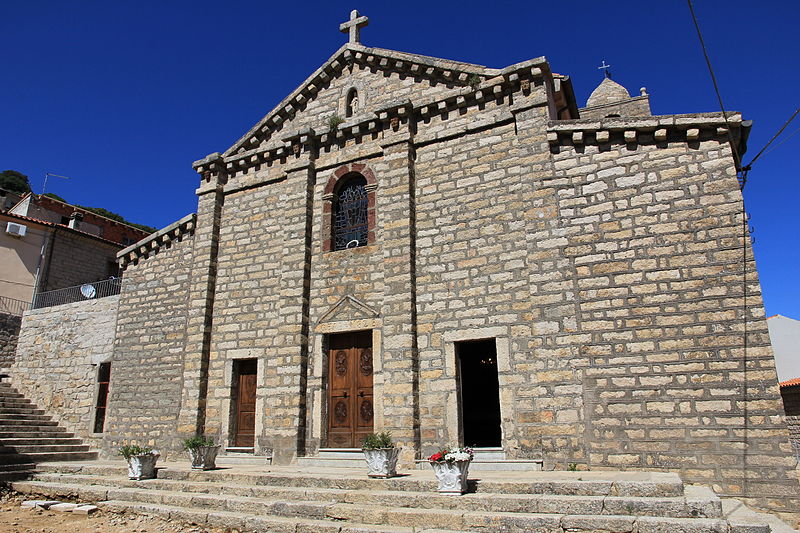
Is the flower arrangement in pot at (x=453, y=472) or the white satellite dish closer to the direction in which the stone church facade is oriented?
the flower arrangement in pot

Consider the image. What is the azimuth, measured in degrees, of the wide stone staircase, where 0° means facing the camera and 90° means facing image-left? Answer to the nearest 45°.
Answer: approximately 45°

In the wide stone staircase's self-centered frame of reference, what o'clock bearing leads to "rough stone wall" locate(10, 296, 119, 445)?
The rough stone wall is roughly at 3 o'clock from the wide stone staircase.

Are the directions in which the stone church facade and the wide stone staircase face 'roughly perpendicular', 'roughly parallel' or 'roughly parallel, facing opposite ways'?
roughly parallel

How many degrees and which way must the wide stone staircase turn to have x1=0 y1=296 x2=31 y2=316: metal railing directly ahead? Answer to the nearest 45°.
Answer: approximately 90° to its right

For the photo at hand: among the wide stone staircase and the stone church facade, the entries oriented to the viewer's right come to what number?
0

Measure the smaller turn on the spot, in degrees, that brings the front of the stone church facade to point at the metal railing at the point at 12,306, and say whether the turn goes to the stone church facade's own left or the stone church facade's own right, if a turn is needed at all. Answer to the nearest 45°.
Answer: approximately 90° to the stone church facade's own right

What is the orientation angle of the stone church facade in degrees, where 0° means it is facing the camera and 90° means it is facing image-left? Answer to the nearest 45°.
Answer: approximately 45°

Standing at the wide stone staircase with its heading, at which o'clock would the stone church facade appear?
The stone church facade is roughly at 5 o'clock from the wide stone staircase.

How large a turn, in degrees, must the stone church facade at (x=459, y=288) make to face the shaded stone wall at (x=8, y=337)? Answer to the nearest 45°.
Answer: approximately 90° to its right

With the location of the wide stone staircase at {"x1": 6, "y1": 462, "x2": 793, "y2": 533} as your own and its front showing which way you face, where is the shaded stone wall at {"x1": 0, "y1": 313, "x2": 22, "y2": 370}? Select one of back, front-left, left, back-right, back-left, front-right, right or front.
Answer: right
